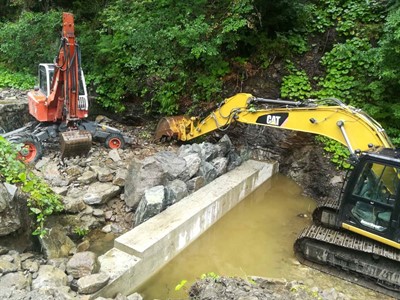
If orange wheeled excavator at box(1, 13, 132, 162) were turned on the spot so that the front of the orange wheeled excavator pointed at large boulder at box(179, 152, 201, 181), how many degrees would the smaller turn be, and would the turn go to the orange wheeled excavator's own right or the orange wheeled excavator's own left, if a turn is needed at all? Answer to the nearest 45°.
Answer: approximately 45° to the orange wheeled excavator's own left

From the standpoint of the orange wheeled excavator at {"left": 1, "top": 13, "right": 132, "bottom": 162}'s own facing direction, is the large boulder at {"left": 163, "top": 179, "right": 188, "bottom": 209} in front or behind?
in front

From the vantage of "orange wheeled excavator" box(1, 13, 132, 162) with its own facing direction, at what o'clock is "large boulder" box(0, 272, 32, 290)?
The large boulder is roughly at 12 o'clock from the orange wheeled excavator.

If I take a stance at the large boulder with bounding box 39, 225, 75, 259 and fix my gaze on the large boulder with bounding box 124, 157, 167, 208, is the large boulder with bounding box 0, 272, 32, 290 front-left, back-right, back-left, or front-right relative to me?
back-right

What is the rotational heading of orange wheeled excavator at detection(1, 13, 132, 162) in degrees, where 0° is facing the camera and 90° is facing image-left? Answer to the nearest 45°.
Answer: approximately 0°

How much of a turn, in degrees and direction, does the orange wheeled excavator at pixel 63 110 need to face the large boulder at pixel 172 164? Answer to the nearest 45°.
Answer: approximately 45° to its left

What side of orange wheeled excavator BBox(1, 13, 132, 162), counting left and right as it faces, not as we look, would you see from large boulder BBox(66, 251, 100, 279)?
front

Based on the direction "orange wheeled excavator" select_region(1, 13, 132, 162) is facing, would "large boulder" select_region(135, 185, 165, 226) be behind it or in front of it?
in front

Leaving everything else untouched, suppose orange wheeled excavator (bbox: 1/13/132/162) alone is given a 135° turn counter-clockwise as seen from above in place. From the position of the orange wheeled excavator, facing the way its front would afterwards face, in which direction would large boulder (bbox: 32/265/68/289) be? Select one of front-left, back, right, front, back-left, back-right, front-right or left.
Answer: back-right

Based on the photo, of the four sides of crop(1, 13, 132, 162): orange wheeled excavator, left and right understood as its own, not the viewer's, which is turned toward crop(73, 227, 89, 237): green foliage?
front

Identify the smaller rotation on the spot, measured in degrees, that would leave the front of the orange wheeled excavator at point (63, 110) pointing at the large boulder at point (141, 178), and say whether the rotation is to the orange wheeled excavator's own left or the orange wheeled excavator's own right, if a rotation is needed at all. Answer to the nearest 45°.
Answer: approximately 45° to the orange wheeled excavator's own left

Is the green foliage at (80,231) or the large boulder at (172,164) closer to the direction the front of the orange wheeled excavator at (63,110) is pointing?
the green foliage

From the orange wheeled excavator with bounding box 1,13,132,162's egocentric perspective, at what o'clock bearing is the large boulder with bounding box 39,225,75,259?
The large boulder is roughly at 12 o'clock from the orange wheeled excavator.
